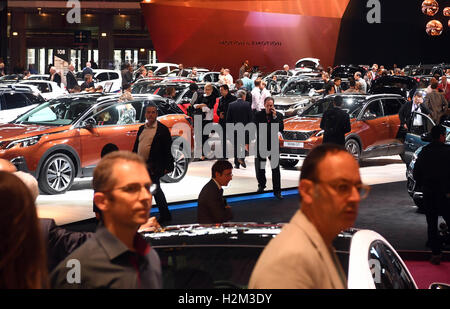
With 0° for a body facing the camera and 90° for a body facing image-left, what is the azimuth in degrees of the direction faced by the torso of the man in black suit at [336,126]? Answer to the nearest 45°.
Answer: approximately 180°

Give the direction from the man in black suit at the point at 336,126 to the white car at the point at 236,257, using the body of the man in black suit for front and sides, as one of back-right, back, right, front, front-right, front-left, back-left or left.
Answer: back

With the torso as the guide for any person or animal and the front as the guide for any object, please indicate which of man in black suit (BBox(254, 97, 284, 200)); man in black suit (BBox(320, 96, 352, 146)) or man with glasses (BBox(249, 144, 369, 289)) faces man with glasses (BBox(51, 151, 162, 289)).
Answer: man in black suit (BBox(254, 97, 284, 200))

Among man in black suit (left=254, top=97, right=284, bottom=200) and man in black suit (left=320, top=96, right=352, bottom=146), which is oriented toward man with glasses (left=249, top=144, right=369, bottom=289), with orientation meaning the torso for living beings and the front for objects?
man in black suit (left=254, top=97, right=284, bottom=200)

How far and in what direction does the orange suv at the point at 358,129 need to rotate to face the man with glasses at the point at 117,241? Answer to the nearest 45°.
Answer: approximately 45° to its left

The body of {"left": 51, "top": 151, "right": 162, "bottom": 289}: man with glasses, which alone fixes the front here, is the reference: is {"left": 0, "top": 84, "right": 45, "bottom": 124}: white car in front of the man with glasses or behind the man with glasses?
behind

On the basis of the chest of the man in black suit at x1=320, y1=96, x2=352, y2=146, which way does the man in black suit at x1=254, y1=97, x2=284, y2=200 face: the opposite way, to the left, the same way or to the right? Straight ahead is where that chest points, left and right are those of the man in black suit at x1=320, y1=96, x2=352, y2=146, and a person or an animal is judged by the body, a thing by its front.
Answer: the opposite way

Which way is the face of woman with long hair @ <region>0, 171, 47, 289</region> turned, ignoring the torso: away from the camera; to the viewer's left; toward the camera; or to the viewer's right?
away from the camera

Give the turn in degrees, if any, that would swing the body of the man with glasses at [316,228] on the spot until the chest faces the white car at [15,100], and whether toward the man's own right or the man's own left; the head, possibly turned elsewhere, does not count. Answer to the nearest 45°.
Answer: approximately 180°
